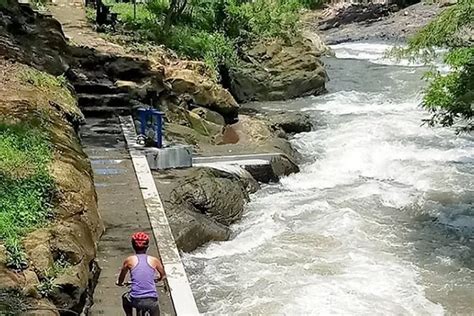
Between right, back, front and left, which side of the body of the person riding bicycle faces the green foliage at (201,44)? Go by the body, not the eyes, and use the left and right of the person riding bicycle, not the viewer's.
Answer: front

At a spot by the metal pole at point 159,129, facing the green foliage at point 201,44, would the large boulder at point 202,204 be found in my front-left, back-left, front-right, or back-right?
back-right

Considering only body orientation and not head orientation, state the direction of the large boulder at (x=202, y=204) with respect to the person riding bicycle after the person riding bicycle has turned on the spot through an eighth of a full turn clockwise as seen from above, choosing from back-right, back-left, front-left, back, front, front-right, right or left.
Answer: front-left

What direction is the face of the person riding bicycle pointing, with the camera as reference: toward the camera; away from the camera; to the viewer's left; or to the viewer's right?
away from the camera

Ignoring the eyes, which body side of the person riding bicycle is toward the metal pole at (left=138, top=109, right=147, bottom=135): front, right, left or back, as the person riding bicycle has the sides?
front

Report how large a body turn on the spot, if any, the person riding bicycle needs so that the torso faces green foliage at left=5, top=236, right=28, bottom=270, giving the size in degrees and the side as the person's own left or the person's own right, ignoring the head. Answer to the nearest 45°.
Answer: approximately 90° to the person's own left

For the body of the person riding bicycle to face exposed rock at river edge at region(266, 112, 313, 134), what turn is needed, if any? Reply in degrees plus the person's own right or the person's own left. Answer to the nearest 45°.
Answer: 0° — they already face it

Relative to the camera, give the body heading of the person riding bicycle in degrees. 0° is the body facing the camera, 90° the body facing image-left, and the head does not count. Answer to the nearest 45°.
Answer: approximately 180°

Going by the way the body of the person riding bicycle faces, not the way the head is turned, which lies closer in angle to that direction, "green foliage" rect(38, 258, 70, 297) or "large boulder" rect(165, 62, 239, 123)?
the large boulder

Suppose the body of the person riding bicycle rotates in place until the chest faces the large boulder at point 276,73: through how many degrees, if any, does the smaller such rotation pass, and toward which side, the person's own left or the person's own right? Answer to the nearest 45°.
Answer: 0° — they already face it

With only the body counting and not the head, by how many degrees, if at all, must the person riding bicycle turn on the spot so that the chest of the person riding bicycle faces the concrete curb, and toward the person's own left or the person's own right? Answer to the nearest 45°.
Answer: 0° — they already face it

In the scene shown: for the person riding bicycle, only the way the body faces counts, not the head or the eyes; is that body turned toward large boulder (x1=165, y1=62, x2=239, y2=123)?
yes

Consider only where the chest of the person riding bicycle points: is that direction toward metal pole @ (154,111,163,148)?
yes

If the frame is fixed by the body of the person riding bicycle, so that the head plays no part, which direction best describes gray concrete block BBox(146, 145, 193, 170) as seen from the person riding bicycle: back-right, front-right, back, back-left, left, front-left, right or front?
front

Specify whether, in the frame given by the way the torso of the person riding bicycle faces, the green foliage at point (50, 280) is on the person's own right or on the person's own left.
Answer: on the person's own left

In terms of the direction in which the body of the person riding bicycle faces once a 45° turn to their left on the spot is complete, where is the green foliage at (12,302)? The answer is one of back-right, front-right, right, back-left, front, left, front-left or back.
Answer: front-left
